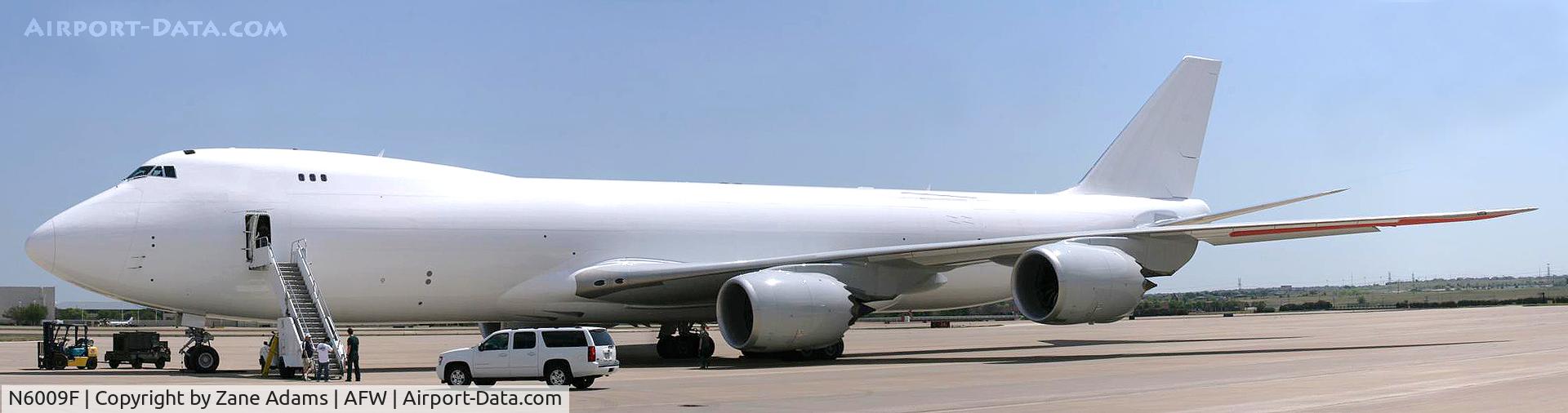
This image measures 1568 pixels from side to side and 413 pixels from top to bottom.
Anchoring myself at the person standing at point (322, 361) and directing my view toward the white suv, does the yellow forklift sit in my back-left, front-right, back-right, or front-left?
back-left

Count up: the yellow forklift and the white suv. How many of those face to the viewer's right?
0

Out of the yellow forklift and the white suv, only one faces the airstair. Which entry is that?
the white suv

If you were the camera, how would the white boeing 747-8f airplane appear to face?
facing the viewer and to the left of the viewer

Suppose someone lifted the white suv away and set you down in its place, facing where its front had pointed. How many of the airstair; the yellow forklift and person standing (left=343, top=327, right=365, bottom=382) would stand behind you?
0

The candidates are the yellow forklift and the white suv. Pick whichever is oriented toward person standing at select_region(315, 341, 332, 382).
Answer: the white suv

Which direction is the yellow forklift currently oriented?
to the viewer's left

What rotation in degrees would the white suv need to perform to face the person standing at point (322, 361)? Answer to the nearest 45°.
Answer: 0° — it already faces them

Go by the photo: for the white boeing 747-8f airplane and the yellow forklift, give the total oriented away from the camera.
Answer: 0

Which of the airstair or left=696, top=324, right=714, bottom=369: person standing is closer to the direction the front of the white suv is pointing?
the airstair

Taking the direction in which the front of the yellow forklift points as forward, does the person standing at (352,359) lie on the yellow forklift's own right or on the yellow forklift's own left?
on the yellow forklift's own left

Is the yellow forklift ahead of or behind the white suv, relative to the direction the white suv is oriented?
ahead

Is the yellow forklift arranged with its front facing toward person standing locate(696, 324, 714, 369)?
no

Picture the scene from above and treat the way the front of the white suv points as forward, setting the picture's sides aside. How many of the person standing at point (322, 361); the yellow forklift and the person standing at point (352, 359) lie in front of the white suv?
3

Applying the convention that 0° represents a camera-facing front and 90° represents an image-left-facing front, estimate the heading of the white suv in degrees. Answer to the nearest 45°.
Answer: approximately 135°

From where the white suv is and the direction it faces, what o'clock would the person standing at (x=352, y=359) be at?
The person standing is roughly at 12 o'clock from the white suv.

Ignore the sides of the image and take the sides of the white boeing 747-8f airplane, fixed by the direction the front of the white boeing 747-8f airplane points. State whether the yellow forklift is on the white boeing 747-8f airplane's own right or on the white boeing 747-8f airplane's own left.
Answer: on the white boeing 747-8f airplane's own right

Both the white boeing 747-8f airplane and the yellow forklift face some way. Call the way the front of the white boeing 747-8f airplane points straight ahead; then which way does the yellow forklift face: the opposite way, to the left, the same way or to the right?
the same way
